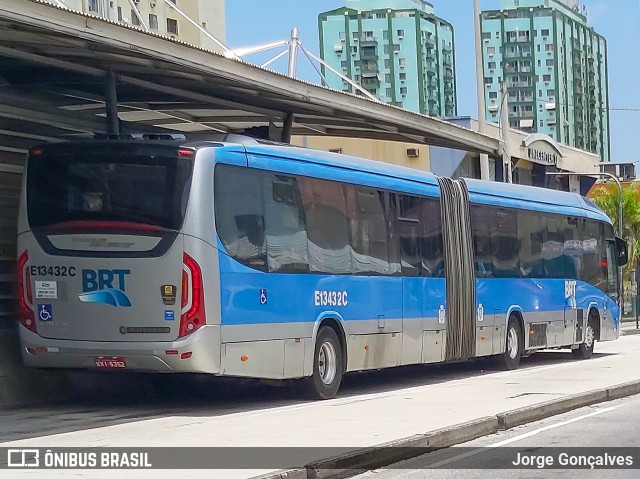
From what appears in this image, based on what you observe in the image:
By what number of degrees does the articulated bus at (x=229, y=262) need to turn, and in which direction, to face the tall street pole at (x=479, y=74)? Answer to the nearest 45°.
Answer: approximately 45° to its left

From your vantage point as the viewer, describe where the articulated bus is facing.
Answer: facing away from the viewer and to the right of the viewer

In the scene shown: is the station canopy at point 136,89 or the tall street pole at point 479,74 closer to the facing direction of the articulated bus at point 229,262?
the tall street pole
